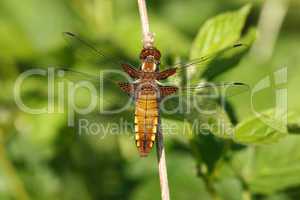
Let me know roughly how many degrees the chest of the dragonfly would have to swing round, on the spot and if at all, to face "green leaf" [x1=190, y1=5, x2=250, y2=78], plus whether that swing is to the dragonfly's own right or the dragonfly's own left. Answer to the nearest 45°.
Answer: approximately 90° to the dragonfly's own right

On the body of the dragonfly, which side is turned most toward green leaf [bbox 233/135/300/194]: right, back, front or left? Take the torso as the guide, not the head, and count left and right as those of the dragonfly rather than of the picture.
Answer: right

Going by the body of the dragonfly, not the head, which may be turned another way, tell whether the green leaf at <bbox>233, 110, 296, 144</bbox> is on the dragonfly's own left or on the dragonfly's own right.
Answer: on the dragonfly's own right

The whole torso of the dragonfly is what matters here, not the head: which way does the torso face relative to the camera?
away from the camera
